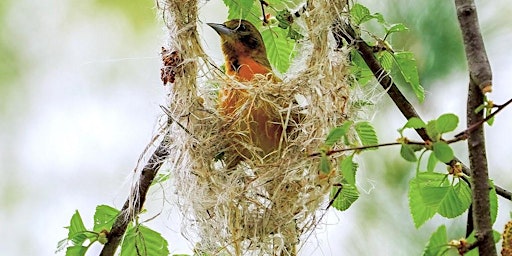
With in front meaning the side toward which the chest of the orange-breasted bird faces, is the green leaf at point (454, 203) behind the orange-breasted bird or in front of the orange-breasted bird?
behind
